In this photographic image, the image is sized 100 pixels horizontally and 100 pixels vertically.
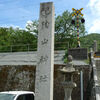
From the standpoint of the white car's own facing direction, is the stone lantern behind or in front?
behind

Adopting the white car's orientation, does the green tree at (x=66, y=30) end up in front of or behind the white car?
behind

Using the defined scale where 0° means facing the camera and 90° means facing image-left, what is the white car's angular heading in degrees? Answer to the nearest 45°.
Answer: approximately 45°

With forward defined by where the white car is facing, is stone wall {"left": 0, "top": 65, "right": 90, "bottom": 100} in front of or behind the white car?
behind
